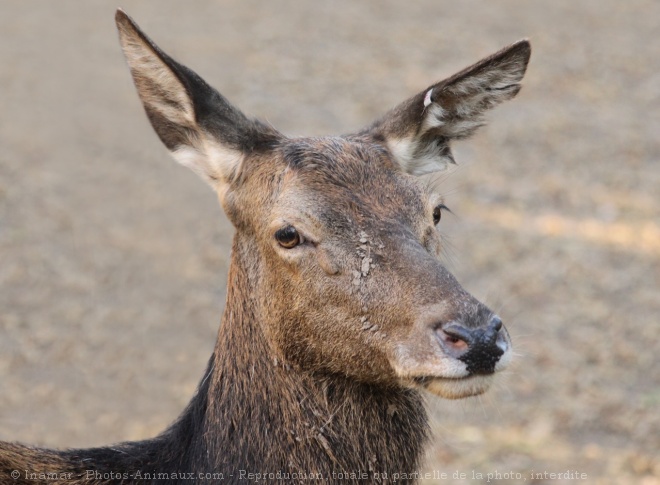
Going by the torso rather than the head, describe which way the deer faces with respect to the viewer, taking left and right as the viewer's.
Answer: facing the viewer and to the right of the viewer
